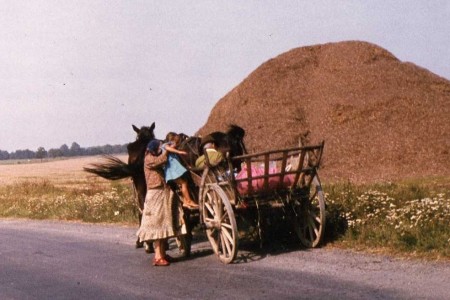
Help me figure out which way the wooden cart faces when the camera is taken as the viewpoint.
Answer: facing away from the viewer and to the left of the viewer

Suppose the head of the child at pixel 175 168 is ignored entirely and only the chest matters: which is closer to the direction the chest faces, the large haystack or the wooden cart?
the wooden cart

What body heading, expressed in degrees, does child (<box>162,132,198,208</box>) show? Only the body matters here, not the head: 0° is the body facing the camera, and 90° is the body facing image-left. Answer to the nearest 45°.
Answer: approximately 270°

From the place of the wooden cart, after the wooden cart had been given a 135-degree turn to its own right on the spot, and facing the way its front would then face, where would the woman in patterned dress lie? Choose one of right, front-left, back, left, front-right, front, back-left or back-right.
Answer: back

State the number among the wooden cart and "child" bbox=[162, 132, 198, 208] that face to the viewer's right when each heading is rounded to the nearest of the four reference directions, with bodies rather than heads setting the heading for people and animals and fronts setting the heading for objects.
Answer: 1

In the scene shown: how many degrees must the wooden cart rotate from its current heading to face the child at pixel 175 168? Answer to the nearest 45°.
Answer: approximately 45° to its left

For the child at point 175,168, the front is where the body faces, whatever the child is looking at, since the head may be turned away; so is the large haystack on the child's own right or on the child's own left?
on the child's own left

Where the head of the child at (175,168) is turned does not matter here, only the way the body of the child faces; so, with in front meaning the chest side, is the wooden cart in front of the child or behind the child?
in front

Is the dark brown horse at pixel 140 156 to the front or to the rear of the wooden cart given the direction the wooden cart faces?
to the front
